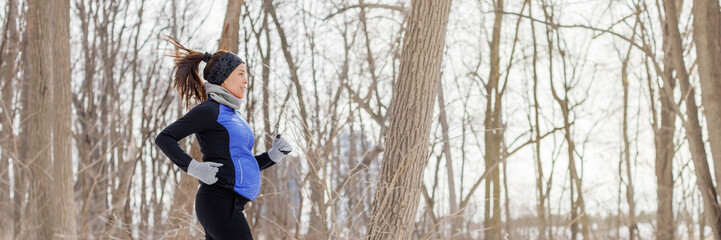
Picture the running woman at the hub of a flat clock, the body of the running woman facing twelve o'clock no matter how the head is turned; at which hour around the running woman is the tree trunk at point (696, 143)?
The tree trunk is roughly at 11 o'clock from the running woman.

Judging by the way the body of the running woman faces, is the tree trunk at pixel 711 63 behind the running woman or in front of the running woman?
in front

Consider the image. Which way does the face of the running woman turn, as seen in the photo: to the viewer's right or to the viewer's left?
to the viewer's right

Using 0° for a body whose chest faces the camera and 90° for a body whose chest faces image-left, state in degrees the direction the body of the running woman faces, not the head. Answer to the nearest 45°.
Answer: approximately 270°

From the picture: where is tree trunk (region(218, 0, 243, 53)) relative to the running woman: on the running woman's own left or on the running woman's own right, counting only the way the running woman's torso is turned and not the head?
on the running woman's own left
